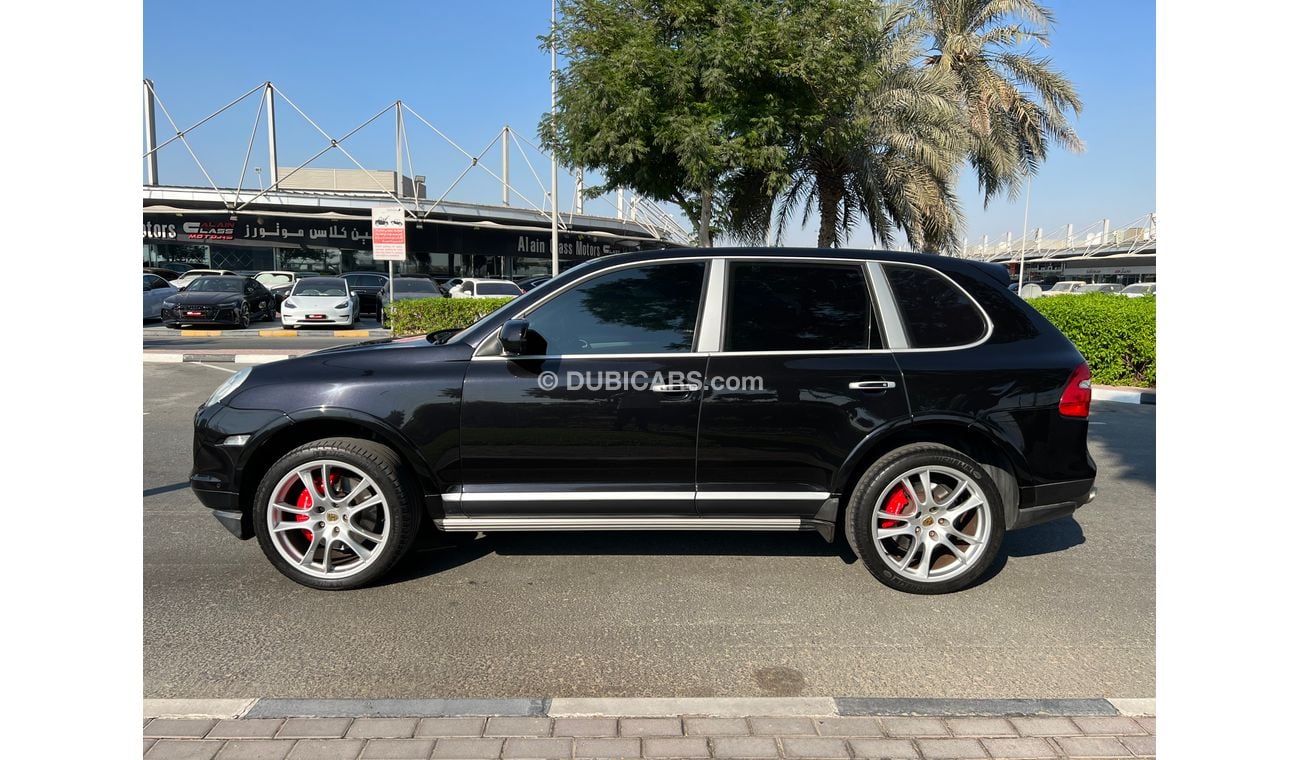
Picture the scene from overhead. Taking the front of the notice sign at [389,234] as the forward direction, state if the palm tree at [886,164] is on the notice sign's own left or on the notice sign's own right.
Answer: on the notice sign's own left

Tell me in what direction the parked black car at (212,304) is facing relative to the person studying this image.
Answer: facing the viewer and to the left of the viewer

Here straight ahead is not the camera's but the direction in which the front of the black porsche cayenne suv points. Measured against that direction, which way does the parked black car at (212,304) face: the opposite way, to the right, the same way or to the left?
to the left

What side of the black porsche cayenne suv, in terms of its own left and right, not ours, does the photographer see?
left

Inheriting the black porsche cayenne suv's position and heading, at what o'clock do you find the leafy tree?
The leafy tree is roughly at 3 o'clock from the black porsche cayenne suv.

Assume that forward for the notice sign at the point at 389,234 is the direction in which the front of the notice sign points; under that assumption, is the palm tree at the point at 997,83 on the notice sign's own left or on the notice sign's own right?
on the notice sign's own left

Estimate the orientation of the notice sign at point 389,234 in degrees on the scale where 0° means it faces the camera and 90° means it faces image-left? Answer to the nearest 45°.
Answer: approximately 0°

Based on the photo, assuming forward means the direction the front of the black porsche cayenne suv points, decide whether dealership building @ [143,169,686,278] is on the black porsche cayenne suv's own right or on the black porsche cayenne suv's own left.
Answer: on the black porsche cayenne suv's own right

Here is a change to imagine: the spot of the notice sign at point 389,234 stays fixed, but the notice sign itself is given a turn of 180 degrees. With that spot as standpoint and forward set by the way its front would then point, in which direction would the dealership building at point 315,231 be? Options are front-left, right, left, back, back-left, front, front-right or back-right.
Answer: front

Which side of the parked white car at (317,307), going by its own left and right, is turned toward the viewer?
front

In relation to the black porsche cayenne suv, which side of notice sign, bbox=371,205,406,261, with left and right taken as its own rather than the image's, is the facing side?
front

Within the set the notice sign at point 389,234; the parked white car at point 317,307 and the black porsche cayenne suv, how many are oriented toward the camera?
2

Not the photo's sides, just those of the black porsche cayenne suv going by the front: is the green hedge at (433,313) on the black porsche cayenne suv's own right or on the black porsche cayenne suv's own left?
on the black porsche cayenne suv's own right
